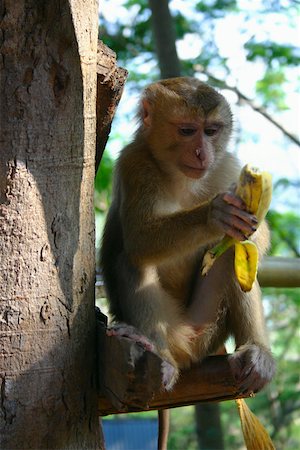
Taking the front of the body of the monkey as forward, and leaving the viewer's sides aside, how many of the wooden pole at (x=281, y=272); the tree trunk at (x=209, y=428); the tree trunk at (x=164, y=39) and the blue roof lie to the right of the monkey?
0

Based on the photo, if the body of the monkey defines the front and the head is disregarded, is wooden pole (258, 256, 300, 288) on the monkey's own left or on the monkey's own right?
on the monkey's own left

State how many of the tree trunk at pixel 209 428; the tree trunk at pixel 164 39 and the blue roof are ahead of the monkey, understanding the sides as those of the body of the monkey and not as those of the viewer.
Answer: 0

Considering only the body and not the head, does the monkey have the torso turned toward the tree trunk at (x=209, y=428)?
no

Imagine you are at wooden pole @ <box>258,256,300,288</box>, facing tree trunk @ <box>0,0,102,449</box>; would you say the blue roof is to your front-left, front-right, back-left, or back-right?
back-right

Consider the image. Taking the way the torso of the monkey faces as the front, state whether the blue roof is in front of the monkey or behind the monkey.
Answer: behind

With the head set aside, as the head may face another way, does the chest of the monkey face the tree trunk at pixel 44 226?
no

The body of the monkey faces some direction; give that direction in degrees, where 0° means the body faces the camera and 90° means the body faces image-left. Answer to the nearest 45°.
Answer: approximately 315°

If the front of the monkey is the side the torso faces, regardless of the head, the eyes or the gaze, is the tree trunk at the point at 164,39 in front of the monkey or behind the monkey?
behind
